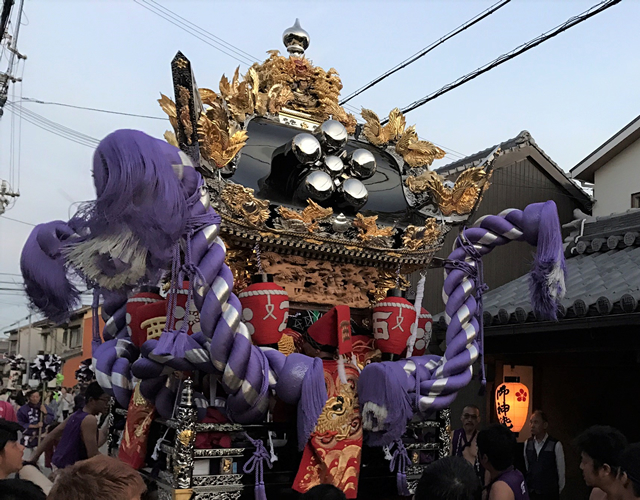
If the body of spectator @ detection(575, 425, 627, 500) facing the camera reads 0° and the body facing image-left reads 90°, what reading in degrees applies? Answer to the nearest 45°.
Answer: approximately 90°

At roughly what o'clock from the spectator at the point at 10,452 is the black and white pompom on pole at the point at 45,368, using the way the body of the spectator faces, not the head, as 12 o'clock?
The black and white pompom on pole is roughly at 9 o'clock from the spectator.

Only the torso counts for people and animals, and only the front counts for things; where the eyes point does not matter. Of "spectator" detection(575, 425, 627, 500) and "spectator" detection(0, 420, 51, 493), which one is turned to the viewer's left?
"spectator" detection(575, 425, 627, 500)

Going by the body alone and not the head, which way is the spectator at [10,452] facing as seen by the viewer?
to the viewer's right

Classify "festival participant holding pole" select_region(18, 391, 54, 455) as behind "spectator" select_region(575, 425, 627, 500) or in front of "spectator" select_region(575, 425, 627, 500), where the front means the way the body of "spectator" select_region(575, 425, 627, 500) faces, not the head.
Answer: in front

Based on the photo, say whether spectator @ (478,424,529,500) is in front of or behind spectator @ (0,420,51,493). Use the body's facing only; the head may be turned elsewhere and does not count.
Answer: in front

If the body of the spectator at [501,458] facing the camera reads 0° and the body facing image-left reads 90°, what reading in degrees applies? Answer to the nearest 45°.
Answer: approximately 135°

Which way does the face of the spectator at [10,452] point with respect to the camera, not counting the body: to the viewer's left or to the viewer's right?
to the viewer's right

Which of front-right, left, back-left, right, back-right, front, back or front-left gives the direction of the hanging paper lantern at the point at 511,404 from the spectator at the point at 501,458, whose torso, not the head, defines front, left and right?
front-right

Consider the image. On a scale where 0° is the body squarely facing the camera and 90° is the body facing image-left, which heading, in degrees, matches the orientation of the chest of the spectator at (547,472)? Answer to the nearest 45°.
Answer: approximately 45°

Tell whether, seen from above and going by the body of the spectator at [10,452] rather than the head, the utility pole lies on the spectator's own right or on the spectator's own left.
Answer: on the spectator's own left

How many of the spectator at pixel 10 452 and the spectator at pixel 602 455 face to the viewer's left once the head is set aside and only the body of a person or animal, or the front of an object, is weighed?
1
